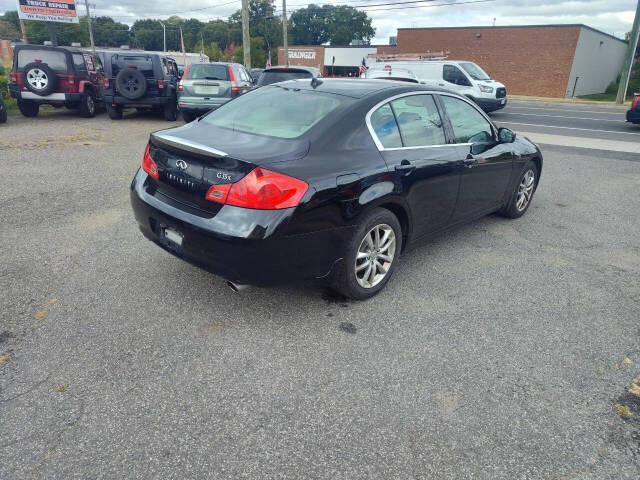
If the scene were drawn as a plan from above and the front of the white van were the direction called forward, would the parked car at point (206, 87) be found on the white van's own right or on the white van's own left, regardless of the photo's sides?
on the white van's own right

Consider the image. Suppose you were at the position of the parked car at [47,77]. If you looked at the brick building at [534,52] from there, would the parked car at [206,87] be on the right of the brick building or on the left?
right

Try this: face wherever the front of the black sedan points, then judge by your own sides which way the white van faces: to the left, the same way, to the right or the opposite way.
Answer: to the right

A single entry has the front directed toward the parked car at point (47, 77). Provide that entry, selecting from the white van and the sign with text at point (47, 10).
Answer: the sign with text

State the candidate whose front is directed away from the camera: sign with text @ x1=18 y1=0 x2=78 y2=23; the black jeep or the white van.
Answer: the black jeep

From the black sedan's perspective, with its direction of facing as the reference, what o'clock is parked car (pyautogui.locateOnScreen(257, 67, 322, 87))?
The parked car is roughly at 10 o'clock from the black sedan.

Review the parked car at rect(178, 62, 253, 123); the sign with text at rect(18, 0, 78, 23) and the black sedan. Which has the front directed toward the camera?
the sign with text

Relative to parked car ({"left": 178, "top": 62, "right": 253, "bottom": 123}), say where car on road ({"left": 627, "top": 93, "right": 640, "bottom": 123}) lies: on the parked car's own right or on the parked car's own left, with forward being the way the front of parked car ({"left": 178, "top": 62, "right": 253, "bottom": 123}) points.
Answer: on the parked car's own right

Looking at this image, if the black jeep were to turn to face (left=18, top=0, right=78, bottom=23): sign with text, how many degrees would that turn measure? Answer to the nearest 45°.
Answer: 0° — it already faces it

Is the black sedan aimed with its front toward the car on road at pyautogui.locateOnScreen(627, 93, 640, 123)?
yes

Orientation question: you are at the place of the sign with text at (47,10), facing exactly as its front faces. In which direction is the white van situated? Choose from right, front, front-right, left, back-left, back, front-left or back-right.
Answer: front-left

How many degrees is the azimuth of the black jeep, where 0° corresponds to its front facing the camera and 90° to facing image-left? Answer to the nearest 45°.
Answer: approximately 180°

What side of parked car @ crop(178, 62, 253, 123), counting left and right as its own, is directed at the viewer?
back

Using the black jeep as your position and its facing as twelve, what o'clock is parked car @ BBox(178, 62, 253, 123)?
The parked car is roughly at 4 o'clock from the black jeep.

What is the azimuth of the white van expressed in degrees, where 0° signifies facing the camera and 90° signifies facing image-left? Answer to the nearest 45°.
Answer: approximately 315°

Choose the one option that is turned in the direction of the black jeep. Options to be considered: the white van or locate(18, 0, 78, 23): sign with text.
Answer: the sign with text

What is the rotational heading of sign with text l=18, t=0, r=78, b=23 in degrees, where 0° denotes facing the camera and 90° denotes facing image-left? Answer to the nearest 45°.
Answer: approximately 0°
